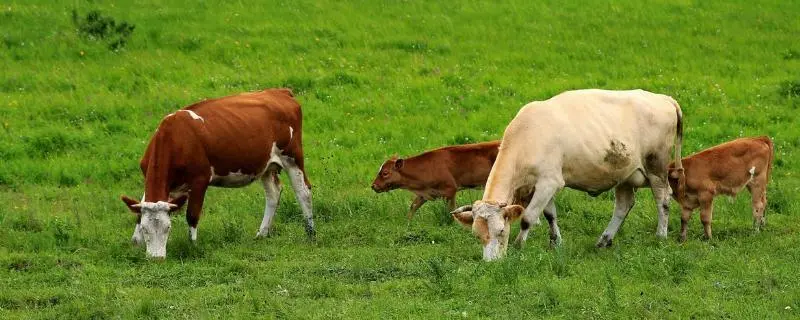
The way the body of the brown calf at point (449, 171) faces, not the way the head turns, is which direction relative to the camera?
to the viewer's left

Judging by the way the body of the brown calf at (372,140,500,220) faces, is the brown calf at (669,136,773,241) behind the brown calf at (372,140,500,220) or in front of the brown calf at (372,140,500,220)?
behind

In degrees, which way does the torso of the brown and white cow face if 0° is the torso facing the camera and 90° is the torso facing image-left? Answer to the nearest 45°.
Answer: approximately 45°

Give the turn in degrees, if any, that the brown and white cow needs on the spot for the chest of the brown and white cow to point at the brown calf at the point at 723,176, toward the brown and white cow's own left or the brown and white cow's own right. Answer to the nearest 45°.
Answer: approximately 135° to the brown and white cow's own left

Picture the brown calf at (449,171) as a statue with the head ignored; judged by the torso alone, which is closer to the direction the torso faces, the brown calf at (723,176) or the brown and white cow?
the brown and white cow

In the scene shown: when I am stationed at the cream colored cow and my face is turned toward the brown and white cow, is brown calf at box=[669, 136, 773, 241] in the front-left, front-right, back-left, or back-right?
back-right
